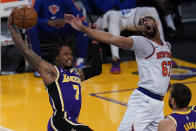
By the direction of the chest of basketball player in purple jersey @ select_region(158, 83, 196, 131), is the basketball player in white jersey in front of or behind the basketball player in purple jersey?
in front

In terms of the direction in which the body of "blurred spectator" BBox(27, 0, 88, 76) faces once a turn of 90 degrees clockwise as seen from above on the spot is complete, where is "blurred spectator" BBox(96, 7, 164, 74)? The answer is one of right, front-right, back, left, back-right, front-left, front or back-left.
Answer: back

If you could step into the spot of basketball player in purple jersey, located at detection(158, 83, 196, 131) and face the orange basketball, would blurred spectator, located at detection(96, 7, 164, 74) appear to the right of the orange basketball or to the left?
right

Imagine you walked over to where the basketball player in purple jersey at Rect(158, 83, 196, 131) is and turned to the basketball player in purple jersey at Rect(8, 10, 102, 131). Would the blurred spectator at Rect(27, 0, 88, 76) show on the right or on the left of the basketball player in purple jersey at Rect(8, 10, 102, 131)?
right

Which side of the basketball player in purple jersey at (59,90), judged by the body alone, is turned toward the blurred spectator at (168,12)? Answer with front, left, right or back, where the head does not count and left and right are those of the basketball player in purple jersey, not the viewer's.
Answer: left

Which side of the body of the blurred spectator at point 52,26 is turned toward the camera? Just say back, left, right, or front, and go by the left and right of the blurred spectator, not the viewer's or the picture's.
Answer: front

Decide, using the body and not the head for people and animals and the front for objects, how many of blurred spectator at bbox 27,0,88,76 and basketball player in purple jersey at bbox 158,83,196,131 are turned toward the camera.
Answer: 1

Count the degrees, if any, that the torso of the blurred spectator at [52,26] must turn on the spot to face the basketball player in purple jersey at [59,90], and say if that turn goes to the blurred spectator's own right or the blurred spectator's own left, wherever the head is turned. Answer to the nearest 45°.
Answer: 0° — they already face them

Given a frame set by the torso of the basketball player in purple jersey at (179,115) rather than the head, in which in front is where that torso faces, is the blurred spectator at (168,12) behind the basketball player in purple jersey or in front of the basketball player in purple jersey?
in front
